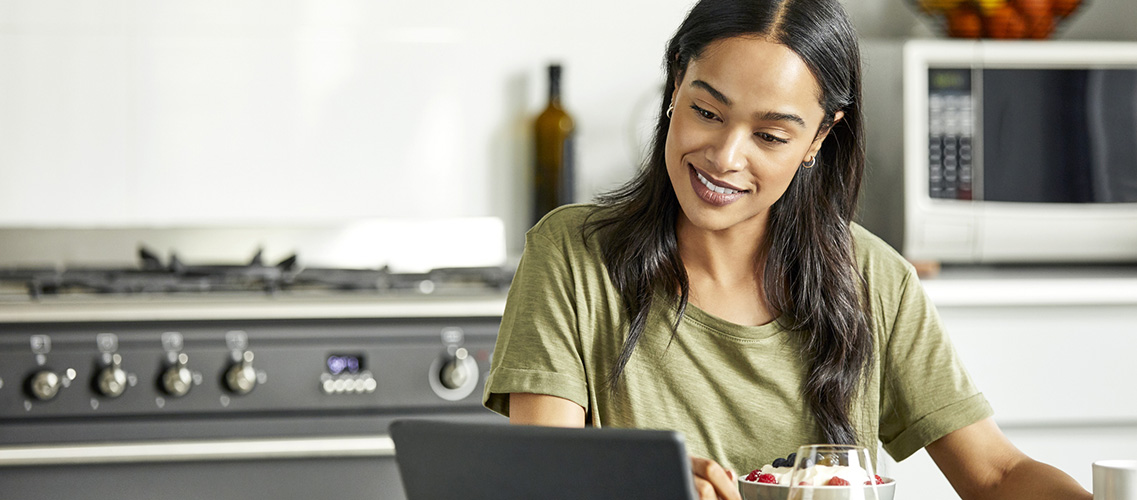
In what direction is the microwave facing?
toward the camera

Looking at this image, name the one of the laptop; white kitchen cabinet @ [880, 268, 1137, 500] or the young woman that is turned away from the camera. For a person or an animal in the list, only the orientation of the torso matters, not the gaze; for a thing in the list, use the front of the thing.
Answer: the laptop

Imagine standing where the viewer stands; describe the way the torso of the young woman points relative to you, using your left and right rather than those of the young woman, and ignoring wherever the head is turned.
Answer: facing the viewer

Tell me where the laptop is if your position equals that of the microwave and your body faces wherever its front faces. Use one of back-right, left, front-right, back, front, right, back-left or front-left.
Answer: front

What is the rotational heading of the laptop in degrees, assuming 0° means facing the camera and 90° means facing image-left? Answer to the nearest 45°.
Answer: approximately 180°

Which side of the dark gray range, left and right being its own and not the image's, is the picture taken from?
front

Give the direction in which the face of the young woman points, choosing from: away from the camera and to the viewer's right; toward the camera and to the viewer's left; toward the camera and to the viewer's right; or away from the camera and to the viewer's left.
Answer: toward the camera and to the viewer's left

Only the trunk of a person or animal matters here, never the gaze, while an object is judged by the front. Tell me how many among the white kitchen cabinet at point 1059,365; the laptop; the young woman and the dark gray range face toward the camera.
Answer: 3
